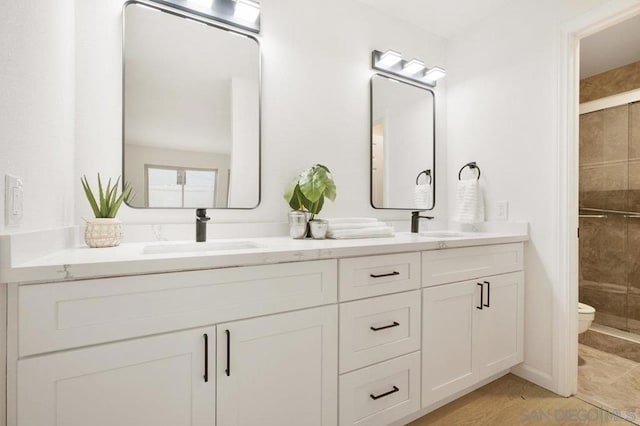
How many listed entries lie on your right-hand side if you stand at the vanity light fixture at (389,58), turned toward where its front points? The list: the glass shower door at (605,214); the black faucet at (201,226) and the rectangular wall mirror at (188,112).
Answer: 2

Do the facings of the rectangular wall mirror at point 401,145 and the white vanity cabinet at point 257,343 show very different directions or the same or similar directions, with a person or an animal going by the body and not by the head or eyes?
same or similar directions

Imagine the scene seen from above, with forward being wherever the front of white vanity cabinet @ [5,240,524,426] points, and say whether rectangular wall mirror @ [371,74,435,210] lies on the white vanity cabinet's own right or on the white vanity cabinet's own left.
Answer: on the white vanity cabinet's own left

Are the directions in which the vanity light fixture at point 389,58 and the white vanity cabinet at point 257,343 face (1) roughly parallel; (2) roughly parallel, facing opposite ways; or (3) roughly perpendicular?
roughly parallel

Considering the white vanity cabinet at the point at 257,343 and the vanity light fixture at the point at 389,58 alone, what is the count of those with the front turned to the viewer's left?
0

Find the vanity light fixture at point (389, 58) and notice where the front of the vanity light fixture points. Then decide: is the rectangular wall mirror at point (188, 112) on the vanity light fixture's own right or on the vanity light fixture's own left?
on the vanity light fixture's own right

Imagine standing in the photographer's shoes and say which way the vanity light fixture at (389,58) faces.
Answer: facing the viewer and to the right of the viewer

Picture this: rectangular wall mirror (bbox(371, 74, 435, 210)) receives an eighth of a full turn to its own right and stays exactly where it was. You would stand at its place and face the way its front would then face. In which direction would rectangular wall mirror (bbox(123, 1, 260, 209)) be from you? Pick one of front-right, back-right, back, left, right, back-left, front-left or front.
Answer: front-right

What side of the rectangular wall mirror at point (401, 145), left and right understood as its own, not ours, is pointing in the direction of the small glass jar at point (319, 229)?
right
